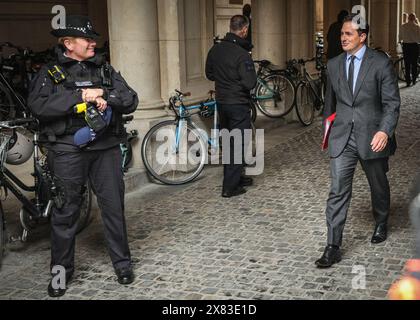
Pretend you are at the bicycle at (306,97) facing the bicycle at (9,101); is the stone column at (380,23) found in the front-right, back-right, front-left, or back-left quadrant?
back-right

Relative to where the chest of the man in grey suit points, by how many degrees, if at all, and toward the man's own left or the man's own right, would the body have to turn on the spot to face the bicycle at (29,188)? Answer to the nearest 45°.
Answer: approximately 45° to the man's own right

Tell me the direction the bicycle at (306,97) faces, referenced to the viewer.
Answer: facing the viewer and to the left of the viewer

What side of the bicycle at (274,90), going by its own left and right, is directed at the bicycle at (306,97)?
back

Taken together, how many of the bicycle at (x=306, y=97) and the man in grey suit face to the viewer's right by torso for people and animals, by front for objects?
0

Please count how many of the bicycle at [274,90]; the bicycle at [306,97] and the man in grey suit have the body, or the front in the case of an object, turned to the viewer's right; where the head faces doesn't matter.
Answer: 0

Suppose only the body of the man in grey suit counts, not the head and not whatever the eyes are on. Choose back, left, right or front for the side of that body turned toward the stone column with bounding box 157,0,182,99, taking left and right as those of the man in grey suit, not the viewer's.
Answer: right

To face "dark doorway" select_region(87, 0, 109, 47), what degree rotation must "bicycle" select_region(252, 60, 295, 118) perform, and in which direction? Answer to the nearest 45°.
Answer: approximately 45° to its right

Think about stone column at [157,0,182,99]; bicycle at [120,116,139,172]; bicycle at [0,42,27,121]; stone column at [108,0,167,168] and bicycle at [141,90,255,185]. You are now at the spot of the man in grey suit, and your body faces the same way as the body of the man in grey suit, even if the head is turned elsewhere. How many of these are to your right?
5

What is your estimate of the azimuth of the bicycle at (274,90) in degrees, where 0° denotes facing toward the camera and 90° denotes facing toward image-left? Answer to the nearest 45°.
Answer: approximately 90°

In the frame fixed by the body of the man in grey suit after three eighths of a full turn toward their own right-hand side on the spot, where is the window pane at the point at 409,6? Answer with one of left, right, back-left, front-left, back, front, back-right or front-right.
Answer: front

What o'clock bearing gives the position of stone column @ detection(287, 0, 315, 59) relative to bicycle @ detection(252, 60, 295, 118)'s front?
The stone column is roughly at 4 o'clock from the bicycle.

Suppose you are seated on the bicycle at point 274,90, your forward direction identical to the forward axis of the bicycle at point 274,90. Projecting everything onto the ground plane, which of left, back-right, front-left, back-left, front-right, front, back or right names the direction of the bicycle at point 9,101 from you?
front-left

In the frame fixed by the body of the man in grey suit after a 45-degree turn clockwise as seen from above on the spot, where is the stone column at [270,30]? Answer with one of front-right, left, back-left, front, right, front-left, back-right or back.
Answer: right

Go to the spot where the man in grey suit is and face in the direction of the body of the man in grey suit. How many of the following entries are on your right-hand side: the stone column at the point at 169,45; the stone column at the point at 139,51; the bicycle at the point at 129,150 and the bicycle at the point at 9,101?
4
